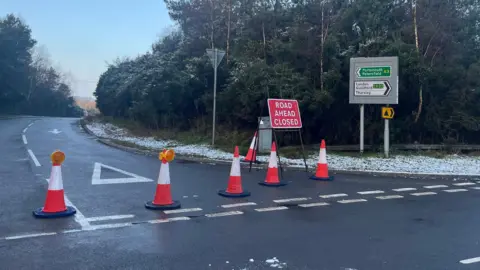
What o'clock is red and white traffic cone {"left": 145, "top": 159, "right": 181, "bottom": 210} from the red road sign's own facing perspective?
The red and white traffic cone is roughly at 1 o'clock from the red road sign.

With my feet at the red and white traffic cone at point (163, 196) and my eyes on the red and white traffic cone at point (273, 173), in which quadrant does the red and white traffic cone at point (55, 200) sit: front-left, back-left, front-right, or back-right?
back-left

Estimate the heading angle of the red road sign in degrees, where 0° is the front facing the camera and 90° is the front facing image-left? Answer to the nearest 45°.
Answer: approximately 0°

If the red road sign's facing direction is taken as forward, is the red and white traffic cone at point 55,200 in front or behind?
in front

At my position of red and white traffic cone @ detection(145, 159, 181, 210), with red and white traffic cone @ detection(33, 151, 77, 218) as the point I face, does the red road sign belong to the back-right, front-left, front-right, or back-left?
back-right
